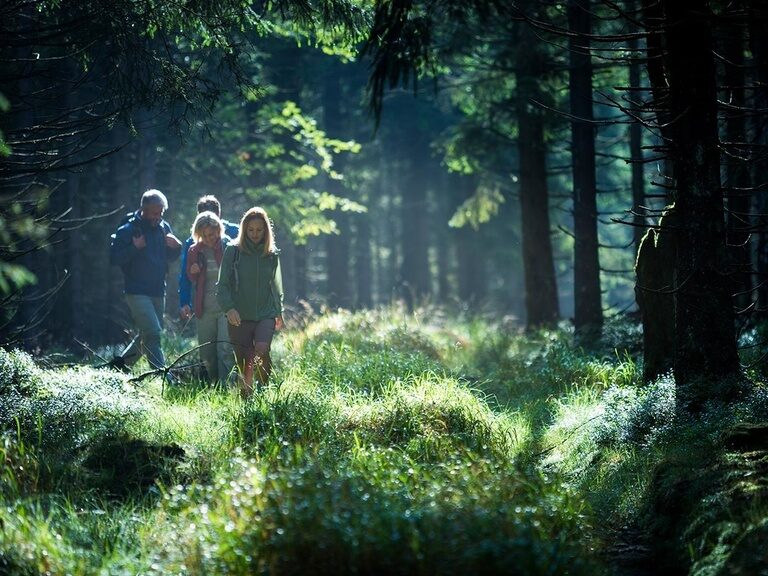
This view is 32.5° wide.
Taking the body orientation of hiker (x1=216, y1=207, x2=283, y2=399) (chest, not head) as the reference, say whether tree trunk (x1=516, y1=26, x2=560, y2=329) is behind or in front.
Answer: behind

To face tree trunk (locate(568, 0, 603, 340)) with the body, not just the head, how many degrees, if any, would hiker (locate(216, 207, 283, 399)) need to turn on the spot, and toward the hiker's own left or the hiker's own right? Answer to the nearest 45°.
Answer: approximately 135° to the hiker's own left

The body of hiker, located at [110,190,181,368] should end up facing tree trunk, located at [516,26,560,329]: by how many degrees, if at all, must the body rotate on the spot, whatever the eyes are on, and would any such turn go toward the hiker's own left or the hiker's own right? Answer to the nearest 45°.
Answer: approximately 90° to the hiker's own left

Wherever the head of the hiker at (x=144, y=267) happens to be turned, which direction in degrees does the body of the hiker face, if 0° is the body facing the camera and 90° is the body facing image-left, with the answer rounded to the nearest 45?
approximately 315°

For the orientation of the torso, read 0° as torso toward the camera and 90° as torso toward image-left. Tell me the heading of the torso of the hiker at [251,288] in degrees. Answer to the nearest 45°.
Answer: approximately 0°

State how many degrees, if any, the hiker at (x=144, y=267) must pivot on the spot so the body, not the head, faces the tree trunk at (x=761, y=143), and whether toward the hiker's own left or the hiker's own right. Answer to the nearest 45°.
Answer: approximately 45° to the hiker's own left

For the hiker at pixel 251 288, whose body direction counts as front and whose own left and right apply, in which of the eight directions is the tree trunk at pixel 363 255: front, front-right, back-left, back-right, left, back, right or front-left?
back
